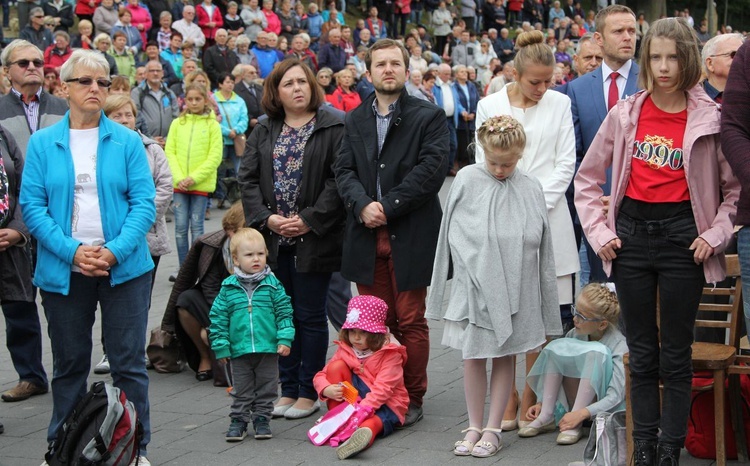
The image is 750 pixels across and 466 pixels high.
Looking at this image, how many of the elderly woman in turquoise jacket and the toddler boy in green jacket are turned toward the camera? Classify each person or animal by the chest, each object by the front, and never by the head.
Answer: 2

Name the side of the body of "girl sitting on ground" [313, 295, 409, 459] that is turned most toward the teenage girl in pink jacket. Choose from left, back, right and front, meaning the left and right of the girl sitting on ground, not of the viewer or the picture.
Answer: left

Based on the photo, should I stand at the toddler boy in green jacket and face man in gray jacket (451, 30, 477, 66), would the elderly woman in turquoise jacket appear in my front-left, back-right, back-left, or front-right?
back-left

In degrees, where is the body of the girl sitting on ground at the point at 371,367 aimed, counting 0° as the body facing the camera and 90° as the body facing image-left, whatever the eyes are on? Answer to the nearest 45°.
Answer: approximately 45°

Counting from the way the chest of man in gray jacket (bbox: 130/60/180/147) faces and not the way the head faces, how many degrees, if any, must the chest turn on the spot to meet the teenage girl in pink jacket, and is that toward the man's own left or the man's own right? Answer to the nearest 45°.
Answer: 0° — they already face them

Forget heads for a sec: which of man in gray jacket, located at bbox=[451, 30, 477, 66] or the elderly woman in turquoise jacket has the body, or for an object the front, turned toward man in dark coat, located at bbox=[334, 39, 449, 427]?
the man in gray jacket

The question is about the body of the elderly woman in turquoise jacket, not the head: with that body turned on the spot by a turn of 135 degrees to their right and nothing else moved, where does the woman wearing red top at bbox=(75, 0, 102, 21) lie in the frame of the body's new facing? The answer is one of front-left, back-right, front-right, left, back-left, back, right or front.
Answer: front-right

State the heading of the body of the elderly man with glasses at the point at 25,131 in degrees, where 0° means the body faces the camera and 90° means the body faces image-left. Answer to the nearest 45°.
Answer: approximately 0°

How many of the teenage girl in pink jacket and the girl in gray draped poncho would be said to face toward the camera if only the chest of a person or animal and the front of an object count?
2

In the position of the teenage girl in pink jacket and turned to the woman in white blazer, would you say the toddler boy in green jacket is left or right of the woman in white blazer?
left

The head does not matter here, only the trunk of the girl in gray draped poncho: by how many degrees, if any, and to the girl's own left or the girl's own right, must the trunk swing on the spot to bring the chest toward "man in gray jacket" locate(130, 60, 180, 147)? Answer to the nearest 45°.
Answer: approximately 135° to the girl's own right

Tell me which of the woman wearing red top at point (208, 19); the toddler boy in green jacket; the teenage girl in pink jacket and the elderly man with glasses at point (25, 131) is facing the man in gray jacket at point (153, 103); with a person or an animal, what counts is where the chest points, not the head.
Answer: the woman wearing red top

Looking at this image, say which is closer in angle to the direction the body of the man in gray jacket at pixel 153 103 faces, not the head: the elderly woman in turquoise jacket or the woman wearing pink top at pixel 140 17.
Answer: the elderly woman in turquoise jacket
